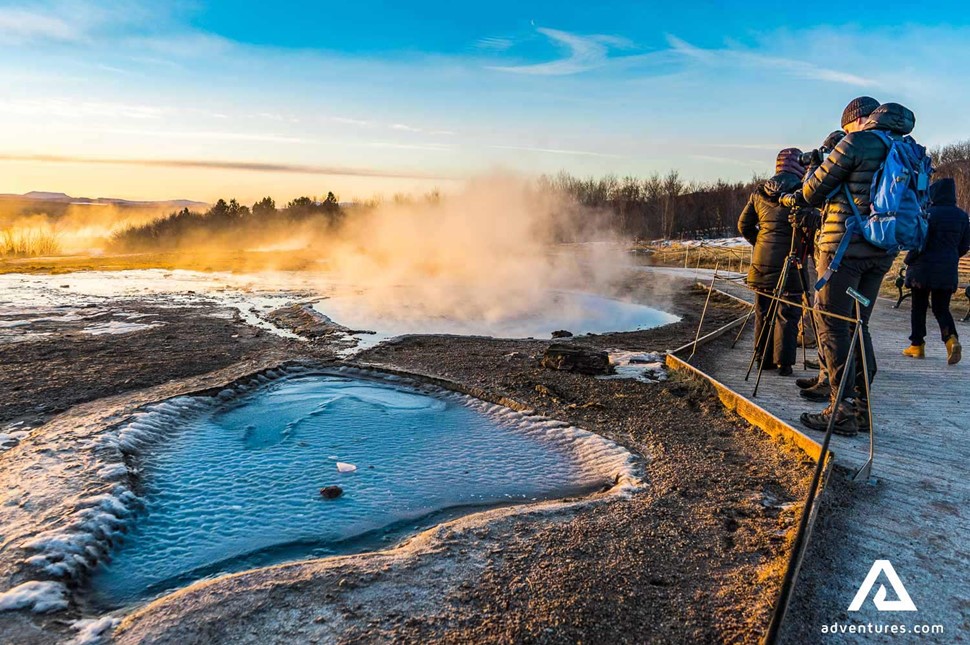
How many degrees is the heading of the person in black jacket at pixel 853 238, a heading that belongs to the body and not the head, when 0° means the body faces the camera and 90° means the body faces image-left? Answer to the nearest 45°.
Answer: approximately 90°

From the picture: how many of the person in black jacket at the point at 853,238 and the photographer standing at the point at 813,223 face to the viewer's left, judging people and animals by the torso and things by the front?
2

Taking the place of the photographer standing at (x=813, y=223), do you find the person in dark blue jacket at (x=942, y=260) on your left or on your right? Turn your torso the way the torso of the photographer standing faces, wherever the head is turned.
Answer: on your right

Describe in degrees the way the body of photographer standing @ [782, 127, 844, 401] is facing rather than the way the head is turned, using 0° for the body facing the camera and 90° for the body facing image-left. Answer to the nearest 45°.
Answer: approximately 90°

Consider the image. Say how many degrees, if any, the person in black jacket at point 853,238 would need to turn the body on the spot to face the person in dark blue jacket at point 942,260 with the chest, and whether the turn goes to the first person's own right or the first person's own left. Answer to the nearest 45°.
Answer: approximately 90° to the first person's own right
